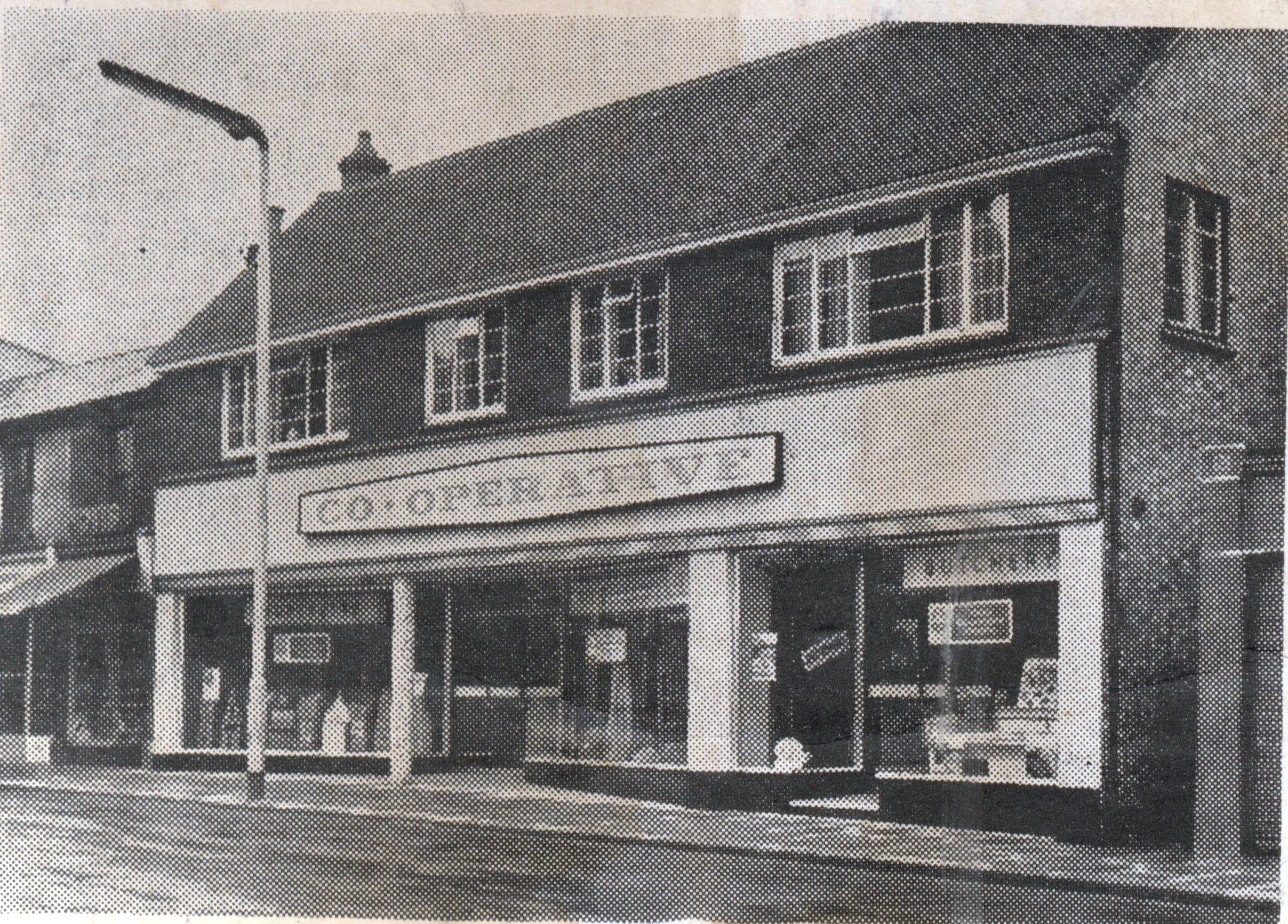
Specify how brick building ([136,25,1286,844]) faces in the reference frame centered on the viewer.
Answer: facing the viewer and to the left of the viewer
